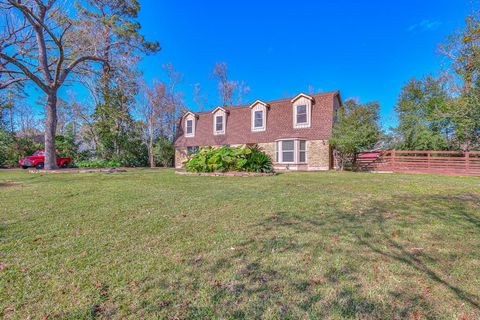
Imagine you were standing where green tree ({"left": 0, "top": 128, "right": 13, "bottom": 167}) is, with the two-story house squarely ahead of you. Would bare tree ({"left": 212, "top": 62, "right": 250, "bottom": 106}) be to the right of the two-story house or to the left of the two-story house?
left

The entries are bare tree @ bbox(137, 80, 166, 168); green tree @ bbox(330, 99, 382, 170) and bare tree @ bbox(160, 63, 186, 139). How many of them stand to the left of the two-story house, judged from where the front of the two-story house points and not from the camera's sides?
1

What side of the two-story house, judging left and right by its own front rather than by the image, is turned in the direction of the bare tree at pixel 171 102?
right

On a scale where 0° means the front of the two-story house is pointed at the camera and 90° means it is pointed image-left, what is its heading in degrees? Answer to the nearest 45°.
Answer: approximately 45°

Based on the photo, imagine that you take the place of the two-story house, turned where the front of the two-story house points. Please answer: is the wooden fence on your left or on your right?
on your left

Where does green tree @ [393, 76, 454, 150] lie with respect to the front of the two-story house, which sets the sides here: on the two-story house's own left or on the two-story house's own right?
on the two-story house's own left

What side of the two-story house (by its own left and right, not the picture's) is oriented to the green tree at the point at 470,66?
left

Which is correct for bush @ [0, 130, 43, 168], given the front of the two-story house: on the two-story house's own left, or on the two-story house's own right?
on the two-story house's own right

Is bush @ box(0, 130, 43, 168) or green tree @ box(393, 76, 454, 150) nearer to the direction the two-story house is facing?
the bush
